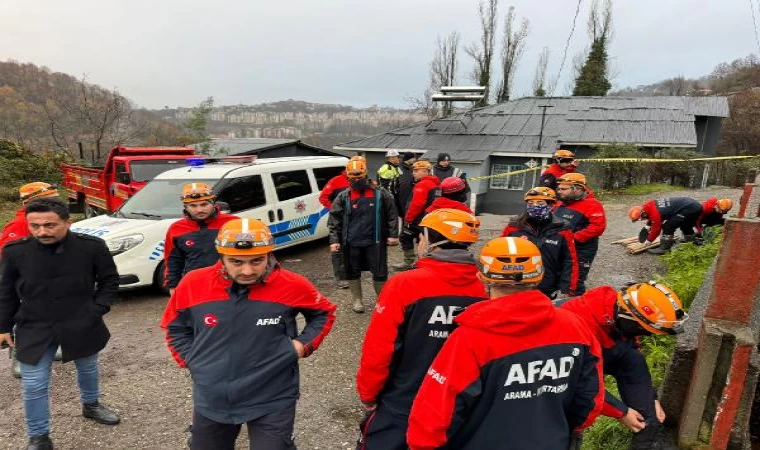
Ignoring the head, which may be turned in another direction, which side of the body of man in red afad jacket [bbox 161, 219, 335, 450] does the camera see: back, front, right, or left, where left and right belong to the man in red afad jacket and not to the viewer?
front

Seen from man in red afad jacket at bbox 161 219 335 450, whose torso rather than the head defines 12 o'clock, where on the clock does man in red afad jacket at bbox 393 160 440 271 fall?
man in red afad jacket at bbox 393 160 440 271 is roughly at 7 o'clock from man in red afad jacket at bbox 161 219 335 450.

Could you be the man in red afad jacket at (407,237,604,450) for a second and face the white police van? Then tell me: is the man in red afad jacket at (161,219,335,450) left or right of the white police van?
left

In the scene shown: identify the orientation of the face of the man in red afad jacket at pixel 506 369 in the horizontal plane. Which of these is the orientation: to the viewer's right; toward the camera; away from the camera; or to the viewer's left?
away from the camera

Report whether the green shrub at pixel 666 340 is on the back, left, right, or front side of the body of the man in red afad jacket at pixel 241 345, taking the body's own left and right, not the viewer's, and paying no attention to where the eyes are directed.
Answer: left

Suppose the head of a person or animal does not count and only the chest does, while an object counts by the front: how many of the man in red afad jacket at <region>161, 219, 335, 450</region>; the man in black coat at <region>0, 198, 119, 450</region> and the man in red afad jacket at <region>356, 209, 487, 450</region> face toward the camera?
2

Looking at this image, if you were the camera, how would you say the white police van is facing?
facing the viewer and to the left of the viewer

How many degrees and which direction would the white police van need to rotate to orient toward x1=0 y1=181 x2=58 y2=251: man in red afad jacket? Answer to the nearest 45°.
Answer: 0° — it already faces them

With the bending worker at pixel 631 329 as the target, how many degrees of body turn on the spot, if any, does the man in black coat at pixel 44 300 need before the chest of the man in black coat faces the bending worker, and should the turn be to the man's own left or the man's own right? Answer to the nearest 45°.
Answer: approximately 45° to the man's own left

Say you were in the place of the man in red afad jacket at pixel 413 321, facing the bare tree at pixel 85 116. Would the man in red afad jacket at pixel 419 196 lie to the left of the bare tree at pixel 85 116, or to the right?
right

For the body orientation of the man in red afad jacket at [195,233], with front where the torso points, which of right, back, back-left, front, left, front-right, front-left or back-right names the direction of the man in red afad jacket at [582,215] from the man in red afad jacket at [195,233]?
left
